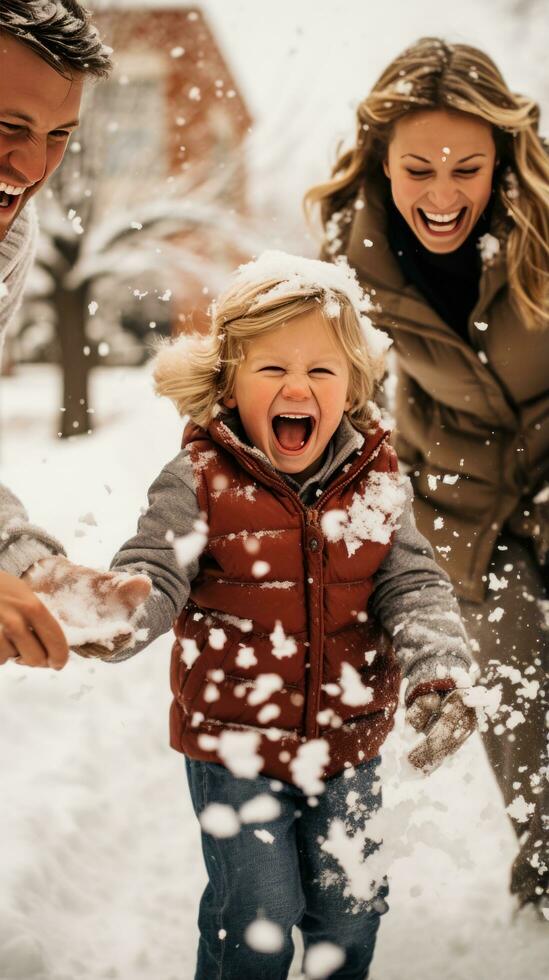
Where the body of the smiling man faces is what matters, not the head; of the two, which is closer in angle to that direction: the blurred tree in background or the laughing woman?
the laughing woman

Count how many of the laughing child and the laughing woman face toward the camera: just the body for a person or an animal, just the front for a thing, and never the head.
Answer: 2

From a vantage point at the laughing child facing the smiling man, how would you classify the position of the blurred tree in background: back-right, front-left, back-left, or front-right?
front-right

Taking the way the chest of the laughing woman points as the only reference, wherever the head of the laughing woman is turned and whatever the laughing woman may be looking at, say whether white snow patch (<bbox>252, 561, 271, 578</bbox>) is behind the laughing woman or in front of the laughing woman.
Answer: in front

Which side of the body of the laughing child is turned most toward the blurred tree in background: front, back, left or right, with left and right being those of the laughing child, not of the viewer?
back

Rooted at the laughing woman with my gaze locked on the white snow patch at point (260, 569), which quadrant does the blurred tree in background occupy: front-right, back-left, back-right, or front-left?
back-right

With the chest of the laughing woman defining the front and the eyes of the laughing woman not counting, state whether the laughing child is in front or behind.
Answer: in front

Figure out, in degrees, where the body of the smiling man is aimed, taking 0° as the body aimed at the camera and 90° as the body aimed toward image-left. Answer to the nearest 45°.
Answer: approximately 315°

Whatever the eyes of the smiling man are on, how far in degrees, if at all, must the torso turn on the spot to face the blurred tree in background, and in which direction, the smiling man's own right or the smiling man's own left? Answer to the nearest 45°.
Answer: approximately 135° to the smiling man's own left

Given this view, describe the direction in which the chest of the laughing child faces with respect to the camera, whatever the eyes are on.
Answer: toward the camera

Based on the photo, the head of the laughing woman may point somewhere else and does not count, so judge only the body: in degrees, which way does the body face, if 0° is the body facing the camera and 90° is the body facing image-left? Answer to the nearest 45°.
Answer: approximately 0°
